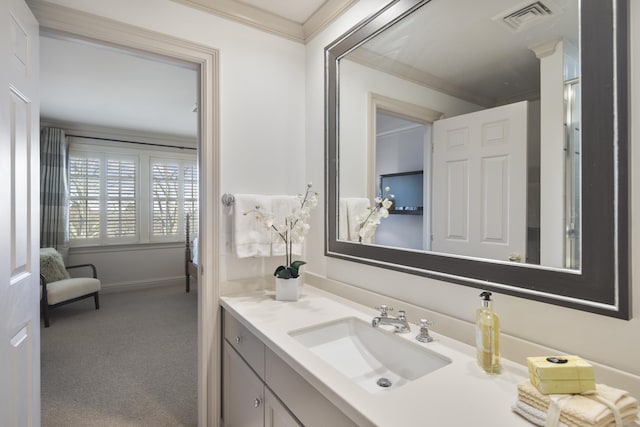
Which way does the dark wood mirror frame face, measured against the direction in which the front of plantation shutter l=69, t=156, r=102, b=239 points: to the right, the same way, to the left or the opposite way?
to the right

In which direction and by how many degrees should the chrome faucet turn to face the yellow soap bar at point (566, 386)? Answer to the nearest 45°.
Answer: approximately 90° to its left

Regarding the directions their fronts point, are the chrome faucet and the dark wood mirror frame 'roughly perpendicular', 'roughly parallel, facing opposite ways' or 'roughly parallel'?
roughly parallel

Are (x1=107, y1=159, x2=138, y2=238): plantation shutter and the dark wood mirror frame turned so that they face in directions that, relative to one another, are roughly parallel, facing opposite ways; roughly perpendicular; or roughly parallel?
roughly perpendicular

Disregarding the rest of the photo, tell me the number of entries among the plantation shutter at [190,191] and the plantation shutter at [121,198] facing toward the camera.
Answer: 2

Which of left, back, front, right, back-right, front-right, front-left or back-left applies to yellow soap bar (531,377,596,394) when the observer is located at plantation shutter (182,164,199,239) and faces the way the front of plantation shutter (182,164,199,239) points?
front

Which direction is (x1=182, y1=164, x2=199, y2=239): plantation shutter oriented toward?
toward the camera

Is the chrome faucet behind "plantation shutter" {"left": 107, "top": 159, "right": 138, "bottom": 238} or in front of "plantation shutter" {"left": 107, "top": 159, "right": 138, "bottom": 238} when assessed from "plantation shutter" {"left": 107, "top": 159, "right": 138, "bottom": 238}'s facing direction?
in front

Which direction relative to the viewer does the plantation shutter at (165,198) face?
toward the camera

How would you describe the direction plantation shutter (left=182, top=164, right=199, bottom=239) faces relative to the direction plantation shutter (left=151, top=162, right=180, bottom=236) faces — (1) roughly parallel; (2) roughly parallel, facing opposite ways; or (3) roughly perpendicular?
roughly parallel

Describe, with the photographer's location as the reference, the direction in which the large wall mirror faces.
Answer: facing the viewer and to the left of the viewer

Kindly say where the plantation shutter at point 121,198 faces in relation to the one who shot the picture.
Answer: facing the viewer

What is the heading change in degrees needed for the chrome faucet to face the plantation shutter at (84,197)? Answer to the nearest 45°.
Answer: approximately 90° to its right

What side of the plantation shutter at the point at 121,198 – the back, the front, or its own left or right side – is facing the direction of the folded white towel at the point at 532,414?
front

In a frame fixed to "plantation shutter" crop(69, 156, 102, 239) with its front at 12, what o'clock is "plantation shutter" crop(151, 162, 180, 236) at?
"plantation shutter" crop(151, 162, 180, 236) is roughly at 9 o'clock from "plantation shutter" crop(69, 156, 102, 239).

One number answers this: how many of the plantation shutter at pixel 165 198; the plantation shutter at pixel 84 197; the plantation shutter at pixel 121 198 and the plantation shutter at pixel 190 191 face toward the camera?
4

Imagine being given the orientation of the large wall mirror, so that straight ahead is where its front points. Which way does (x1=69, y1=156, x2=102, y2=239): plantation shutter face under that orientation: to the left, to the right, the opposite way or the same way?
to the left

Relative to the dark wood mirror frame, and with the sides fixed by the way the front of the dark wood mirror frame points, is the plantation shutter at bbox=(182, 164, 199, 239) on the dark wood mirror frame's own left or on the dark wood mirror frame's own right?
on the dark wood mirror frame's own right

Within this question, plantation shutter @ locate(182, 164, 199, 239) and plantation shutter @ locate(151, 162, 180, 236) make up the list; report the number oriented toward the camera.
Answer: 2

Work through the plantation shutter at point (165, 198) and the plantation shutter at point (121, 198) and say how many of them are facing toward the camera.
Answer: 2
